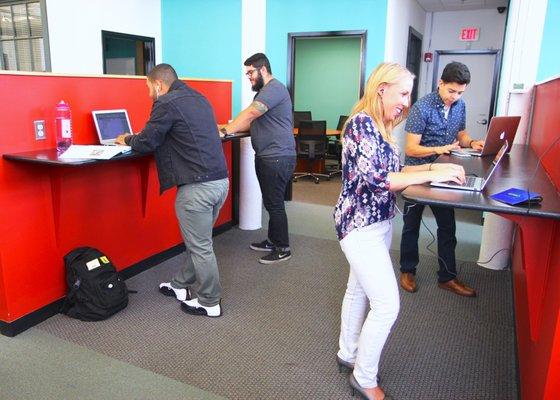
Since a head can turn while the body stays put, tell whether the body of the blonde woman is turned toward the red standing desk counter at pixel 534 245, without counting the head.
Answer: yes

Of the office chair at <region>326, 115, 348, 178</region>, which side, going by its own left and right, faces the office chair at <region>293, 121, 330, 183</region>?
left

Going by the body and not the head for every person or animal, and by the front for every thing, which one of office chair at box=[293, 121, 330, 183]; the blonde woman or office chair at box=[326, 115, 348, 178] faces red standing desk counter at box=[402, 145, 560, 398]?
the blonde woman

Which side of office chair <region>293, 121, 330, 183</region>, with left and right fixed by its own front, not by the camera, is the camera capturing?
back

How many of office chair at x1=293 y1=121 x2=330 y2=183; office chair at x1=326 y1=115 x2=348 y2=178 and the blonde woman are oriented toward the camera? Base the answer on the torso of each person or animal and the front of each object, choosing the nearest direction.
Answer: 0

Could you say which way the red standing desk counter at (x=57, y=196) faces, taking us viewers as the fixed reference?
facing the viewer and to the right of the viewer

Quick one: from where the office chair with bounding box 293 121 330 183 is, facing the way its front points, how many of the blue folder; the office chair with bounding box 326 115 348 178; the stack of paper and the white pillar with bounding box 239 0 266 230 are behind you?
3

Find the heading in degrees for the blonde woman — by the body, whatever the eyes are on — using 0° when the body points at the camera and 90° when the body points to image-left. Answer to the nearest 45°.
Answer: approximately 270°

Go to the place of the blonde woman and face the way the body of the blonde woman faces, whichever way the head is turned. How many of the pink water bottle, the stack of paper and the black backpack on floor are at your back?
3

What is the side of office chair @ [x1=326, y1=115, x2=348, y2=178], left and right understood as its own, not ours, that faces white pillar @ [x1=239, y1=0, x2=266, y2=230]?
left

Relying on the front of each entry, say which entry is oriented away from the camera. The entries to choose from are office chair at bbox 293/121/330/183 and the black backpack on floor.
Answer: the office chair

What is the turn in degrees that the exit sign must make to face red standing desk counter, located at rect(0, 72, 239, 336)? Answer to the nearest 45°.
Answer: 0° — it already faces it

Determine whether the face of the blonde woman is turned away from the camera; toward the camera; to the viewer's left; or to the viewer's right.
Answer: to the viewer's right
